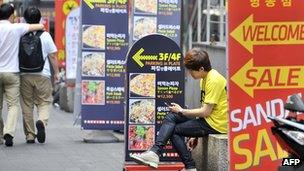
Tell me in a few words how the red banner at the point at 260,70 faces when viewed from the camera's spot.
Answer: facing the viewer

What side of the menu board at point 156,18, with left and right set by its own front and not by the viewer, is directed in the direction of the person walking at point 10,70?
right

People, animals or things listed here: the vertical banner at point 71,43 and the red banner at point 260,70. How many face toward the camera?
2

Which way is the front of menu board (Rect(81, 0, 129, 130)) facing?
toward the camera

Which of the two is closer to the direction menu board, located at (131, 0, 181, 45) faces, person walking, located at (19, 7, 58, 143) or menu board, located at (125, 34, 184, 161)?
the menu board

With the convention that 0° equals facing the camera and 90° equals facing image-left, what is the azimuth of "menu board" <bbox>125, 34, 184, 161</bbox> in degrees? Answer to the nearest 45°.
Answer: approximately 0°

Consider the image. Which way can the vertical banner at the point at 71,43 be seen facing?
toward the camera

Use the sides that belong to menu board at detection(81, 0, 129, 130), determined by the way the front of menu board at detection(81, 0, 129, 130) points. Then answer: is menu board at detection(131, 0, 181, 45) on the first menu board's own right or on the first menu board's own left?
on the first menu board's own left

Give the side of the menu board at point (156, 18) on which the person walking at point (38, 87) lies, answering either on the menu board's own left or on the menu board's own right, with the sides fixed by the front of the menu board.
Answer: on the menu board's own right

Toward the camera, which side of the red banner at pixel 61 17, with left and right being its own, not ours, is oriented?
front

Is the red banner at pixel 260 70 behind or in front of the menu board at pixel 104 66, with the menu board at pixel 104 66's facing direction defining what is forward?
in front
